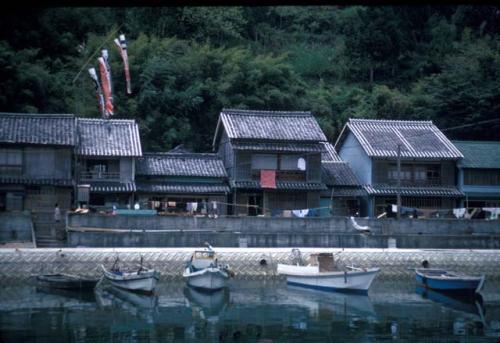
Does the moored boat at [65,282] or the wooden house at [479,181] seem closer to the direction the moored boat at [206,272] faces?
the moored boat

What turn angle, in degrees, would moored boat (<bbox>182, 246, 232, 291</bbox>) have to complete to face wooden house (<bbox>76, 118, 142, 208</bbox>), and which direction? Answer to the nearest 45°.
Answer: approximately 135° to its right

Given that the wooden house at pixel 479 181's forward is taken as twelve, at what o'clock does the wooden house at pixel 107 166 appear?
the wooden house at pixel 107 166 is roughly at 2 o'clock from the wooden house at pixel 479 181.

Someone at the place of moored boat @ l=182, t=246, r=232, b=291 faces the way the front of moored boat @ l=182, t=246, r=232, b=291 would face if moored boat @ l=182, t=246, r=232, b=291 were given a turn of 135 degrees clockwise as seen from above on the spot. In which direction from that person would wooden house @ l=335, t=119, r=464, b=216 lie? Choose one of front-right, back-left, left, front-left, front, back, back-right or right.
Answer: right

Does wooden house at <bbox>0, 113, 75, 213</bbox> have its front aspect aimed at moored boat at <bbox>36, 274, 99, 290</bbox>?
yes

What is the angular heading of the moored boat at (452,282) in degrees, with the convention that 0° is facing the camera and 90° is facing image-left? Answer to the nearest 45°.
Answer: approximately 315°

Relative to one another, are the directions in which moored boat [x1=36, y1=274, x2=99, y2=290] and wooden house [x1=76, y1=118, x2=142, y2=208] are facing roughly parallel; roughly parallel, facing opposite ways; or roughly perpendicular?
roughly perpendicular

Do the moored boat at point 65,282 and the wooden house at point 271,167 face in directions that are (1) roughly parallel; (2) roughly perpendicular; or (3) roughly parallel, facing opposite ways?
roughly perpendicular

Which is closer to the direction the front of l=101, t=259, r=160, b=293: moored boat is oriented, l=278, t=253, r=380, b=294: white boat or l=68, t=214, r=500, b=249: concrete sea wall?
the white boat
